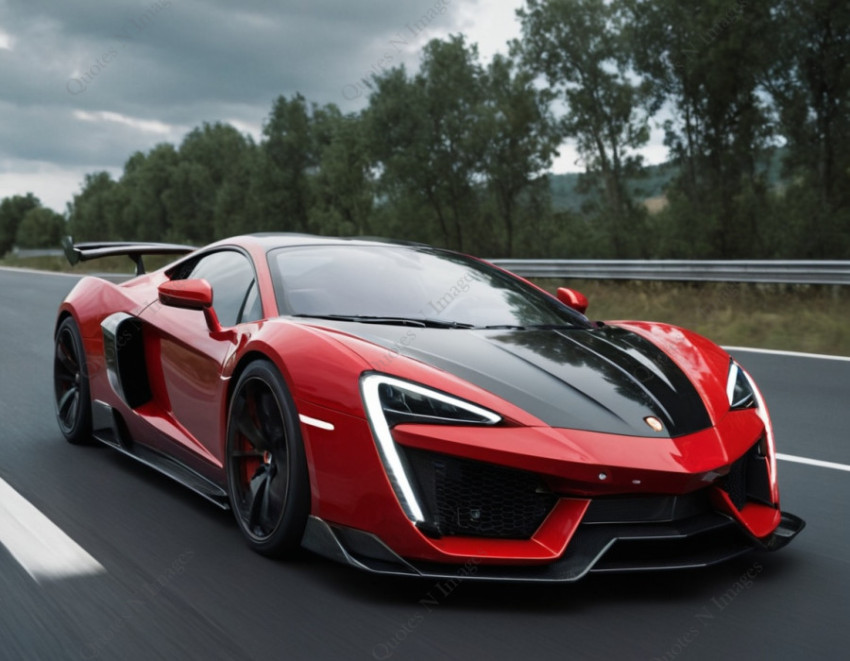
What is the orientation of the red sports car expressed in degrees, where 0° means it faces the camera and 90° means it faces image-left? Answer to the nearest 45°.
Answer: approximately 315°

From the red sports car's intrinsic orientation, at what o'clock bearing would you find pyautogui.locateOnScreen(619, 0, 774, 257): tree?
The tree is roughly at 8 o'clock from the red sports car.

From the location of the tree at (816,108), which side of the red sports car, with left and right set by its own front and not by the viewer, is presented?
left

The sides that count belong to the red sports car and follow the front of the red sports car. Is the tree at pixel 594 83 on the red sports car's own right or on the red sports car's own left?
on the red sports car's own left

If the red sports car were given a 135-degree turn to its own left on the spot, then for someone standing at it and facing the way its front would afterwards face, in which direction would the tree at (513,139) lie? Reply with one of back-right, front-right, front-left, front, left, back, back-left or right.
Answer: front
